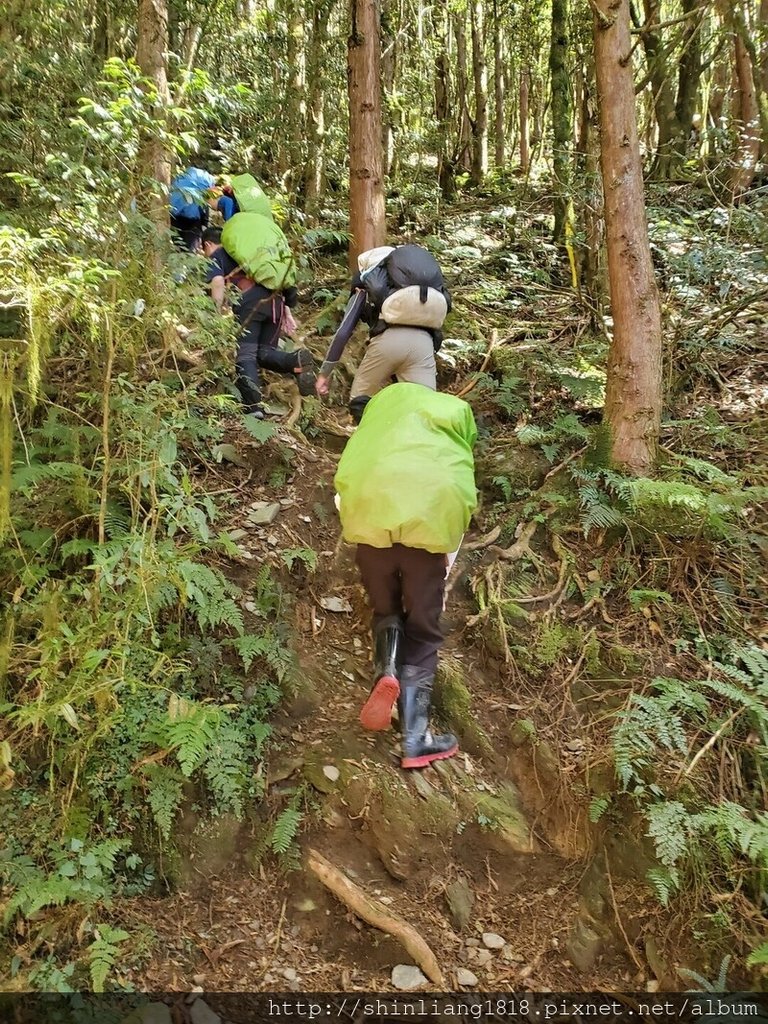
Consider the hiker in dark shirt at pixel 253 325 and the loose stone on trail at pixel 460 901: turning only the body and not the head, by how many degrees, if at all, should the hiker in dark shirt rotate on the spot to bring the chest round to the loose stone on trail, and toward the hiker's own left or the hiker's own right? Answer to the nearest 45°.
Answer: approximately 135° to the hiker's own left

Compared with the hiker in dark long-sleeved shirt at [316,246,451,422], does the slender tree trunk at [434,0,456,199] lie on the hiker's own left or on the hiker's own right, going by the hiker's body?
on the hiker's own right

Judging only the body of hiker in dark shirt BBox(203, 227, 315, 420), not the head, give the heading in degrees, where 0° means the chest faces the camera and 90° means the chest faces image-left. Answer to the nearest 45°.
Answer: approximately 135°

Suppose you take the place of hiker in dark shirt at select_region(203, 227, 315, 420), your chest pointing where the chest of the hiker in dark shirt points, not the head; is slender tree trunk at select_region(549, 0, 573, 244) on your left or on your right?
on your right

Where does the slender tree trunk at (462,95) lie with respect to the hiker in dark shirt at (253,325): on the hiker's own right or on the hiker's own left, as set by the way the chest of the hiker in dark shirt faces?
on the hiker's own right

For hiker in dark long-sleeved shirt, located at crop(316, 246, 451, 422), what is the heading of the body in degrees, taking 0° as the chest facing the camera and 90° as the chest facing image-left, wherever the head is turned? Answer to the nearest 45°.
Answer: approximately 135°
